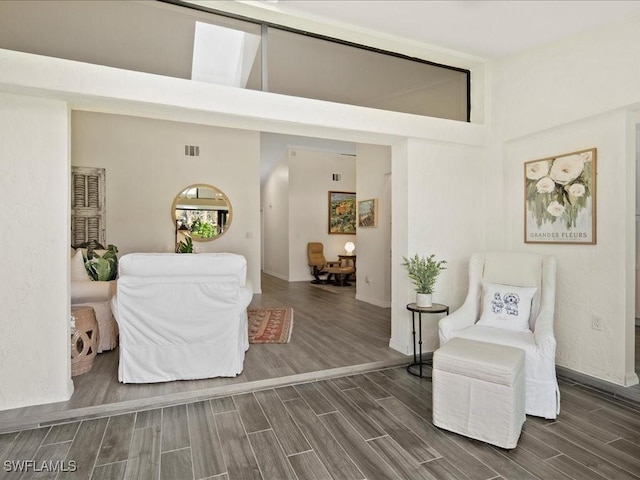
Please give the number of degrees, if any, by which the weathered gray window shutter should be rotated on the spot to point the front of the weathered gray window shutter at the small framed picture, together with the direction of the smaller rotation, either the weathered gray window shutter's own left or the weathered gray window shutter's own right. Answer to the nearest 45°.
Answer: approximately 45° to the weathered gray window shutter's own left

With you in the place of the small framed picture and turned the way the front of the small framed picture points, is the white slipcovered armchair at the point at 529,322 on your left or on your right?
on your left

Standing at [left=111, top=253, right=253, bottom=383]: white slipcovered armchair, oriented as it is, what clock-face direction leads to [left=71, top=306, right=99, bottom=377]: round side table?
The round side table is roughly at 10 o'clock from the white slipcovered armchair.

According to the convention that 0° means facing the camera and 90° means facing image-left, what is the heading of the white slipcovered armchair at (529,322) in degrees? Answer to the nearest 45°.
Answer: approximately 45°

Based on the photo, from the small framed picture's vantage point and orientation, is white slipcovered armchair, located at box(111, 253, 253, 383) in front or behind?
in front

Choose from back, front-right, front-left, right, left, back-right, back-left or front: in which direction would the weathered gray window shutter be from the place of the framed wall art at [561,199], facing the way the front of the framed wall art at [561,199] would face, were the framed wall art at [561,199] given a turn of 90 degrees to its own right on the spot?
front-left

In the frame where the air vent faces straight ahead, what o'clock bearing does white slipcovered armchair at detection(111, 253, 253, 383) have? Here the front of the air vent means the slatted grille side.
The white slipcovered armchair is roughly at 12 o'clock from the air vent.

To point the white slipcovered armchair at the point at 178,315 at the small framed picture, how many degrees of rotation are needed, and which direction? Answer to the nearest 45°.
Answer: approximately 45° to its right

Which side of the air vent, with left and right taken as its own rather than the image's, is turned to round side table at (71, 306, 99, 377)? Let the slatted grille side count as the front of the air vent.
front

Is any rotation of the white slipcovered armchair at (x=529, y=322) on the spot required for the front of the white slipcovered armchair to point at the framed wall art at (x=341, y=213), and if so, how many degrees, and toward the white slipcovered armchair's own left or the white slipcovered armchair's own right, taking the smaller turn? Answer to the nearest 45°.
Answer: approximately 90° to the white slipcovered armchair's own right

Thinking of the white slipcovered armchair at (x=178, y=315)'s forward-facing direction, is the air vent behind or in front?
in front

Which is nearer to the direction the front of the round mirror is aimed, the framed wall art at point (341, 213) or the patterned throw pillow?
the patterned throw pillow

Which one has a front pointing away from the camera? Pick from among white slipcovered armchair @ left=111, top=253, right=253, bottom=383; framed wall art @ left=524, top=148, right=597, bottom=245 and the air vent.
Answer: the white slipcovered armchair

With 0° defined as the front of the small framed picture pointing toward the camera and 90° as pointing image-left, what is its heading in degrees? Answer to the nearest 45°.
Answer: approximately 45°

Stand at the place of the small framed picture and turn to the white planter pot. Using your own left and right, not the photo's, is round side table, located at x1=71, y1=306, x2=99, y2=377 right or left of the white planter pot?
right
